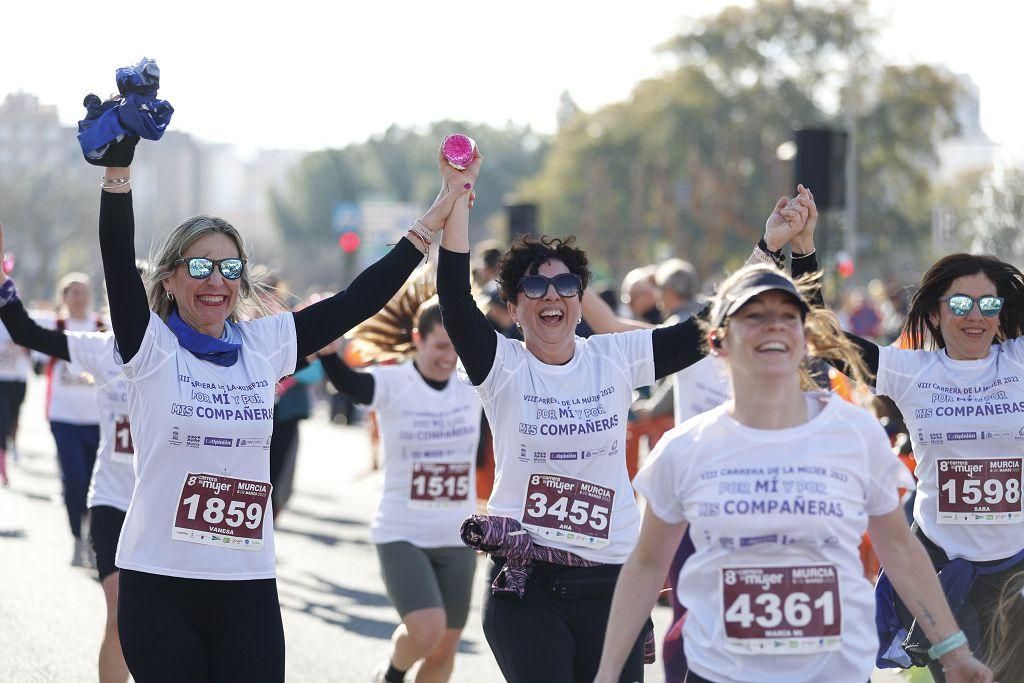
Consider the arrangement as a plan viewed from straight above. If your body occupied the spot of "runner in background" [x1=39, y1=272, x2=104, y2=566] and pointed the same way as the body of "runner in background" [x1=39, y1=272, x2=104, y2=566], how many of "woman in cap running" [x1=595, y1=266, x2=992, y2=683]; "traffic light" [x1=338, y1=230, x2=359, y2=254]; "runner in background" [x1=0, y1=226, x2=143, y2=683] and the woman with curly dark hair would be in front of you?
3

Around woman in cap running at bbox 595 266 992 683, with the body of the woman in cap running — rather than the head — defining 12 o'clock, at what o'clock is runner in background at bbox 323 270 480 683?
The runner in background is roughly at 5 o'clock from the woman in cap running.

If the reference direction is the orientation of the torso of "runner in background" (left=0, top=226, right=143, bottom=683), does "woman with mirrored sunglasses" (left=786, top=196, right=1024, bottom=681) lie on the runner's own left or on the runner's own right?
on the runner's own left

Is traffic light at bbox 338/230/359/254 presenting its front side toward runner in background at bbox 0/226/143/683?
yes

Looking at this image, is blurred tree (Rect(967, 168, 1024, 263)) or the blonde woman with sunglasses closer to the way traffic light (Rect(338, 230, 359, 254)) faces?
the blonde woman with sunglasses
